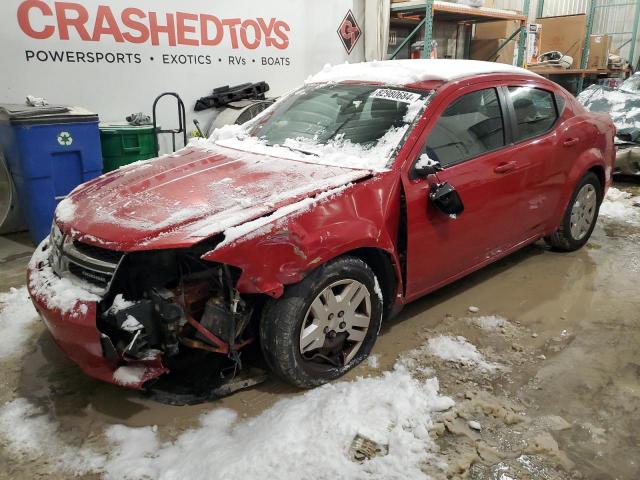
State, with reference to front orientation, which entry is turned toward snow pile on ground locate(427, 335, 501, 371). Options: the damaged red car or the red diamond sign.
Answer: the red diamond sign

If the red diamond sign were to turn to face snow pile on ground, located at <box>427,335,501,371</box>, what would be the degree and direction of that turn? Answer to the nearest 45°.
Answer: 0° — it already faces it

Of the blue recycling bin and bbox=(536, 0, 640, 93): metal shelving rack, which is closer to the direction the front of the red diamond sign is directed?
the blue recycling bin

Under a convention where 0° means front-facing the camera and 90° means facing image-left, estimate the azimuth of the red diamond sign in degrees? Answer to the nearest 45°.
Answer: approximately 0°

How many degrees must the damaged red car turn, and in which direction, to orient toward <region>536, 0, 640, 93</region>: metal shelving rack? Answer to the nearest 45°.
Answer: approximately 180°

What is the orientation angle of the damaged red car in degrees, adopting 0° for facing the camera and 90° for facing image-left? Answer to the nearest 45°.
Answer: approximately 45°

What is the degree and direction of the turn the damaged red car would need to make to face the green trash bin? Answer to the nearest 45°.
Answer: approximately 90° to its right

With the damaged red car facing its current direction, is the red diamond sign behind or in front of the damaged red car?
behind

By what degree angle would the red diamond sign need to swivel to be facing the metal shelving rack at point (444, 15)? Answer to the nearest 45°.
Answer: approximately 90° to its left

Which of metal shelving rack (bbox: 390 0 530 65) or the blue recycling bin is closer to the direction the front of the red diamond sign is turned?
the blue recycling bin
